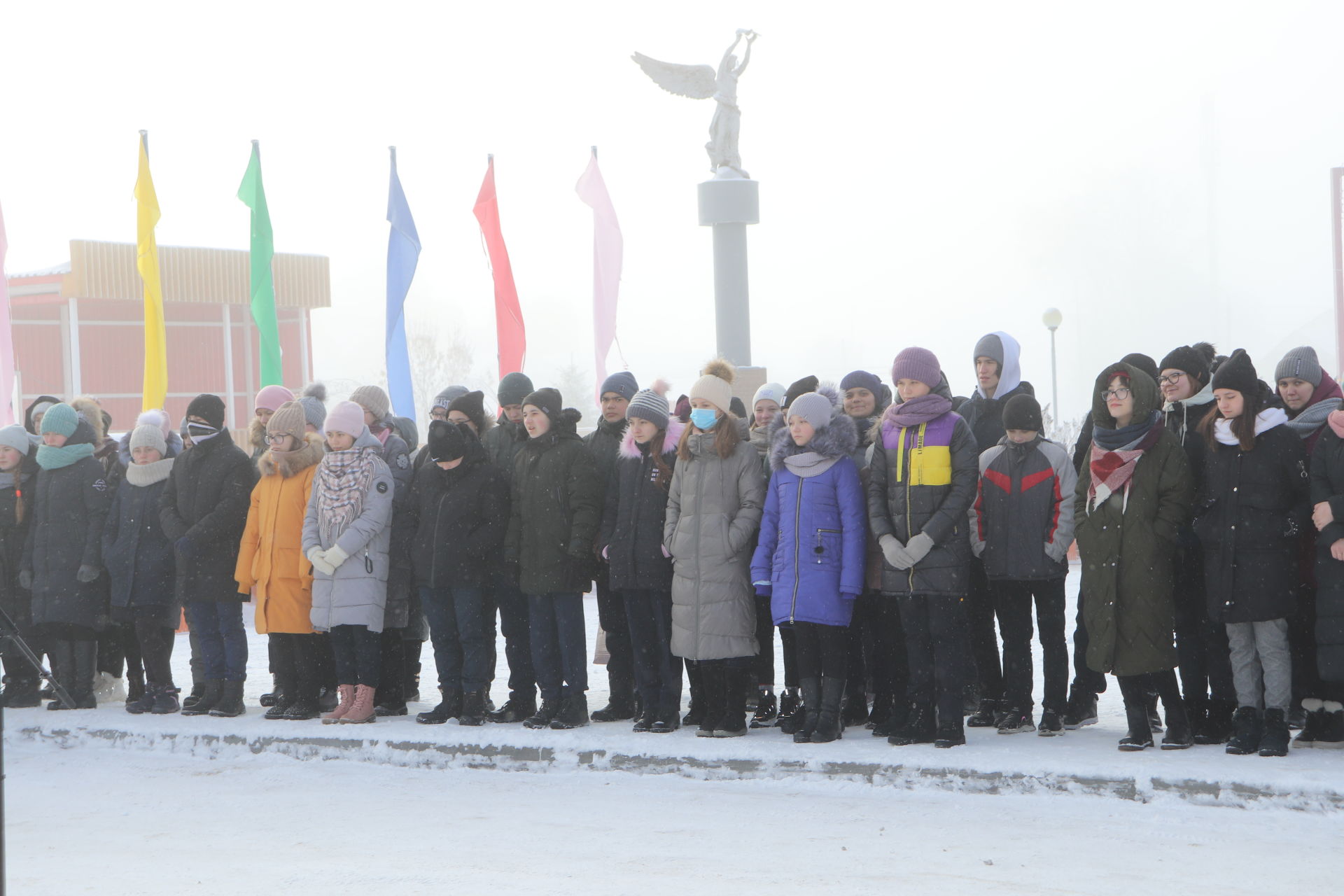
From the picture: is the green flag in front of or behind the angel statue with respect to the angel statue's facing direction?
behind

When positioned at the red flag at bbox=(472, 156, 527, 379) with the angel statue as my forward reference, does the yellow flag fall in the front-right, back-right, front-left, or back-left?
back-left

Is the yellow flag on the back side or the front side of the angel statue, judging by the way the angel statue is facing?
on the back side

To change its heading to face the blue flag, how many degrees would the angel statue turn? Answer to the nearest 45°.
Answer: approximately 135° to its right

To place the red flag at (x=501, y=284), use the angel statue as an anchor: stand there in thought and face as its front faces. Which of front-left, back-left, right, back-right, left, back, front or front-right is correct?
back-right

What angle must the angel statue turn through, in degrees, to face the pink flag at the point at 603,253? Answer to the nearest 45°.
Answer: approximately 135° to its right

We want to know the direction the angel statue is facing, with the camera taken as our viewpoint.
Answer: facing to the right of the viewer

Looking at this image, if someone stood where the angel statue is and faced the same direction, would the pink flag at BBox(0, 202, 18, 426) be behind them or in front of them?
behind
